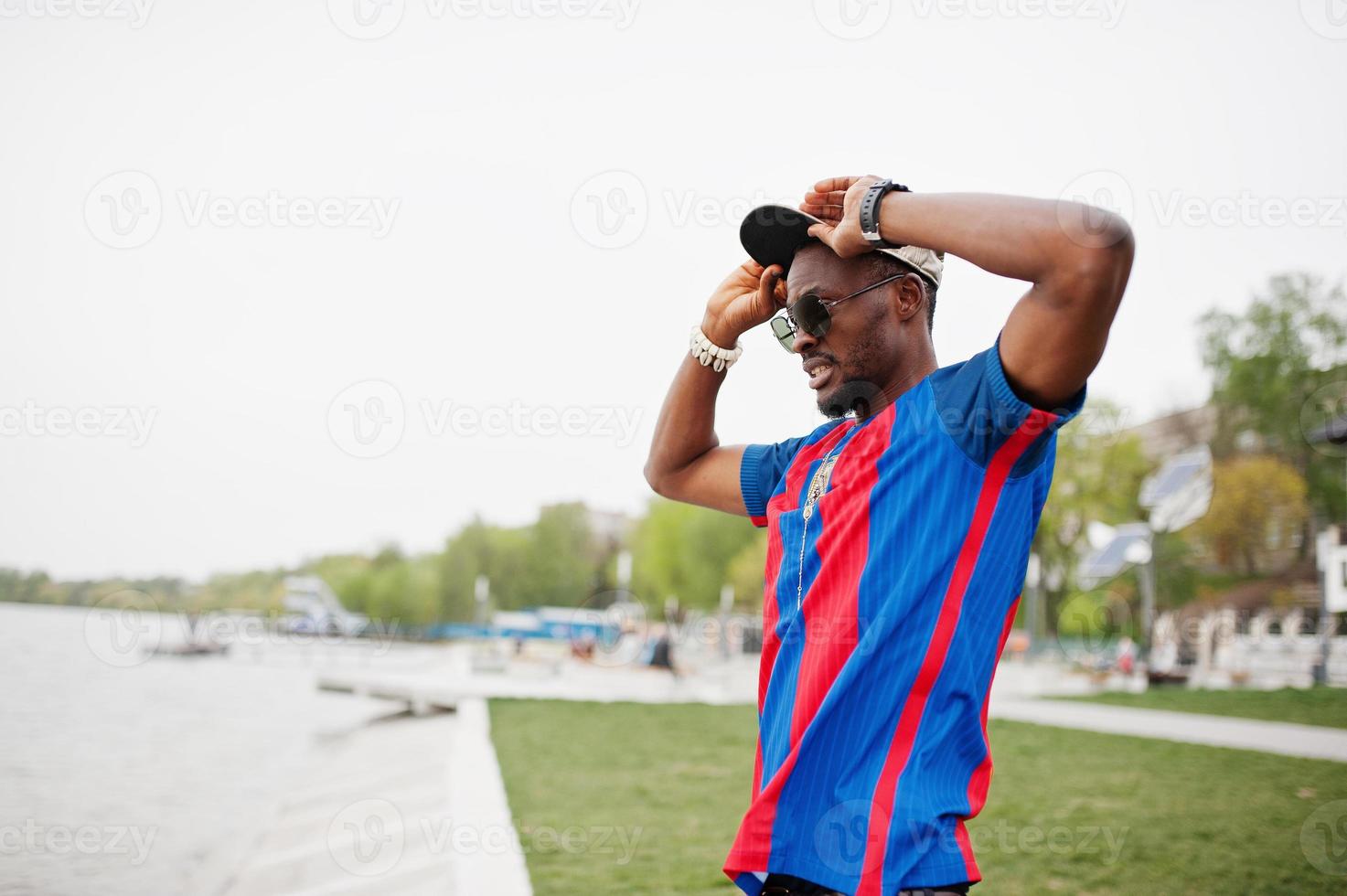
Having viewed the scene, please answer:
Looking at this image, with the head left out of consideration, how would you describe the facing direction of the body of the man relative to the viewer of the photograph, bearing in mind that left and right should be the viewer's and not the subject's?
facing the viewer and to the left of the viewer

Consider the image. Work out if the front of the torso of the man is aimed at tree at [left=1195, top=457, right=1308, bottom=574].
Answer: no

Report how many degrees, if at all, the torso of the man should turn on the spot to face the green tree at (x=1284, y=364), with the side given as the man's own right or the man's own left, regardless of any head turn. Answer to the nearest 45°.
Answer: approximately 135° to the man's own right

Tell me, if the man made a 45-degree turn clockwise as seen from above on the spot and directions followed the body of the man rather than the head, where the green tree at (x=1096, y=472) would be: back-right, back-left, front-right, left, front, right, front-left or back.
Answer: right
